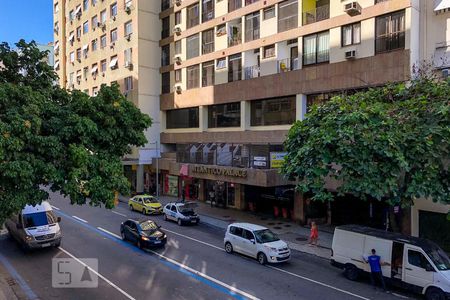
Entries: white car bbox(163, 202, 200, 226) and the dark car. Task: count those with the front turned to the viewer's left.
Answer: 0

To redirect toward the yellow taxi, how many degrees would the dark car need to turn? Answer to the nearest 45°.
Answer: approximately 135° to its left

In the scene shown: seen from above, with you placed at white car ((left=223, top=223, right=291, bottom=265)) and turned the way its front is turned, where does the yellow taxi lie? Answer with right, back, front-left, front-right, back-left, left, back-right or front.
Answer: back

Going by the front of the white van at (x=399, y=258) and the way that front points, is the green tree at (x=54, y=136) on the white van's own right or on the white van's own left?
on the white van's own right

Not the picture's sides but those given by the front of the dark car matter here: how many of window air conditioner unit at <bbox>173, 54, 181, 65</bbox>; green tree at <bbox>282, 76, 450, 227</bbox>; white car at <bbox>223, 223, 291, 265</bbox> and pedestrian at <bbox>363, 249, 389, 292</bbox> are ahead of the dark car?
3

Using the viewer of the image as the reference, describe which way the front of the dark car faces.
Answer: facing the viewer and to the right of the viewer

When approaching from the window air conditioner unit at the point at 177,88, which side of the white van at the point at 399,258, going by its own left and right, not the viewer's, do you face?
back

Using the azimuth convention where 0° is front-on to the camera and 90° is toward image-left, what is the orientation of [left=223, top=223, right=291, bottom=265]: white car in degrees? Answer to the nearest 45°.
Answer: approximately 315°

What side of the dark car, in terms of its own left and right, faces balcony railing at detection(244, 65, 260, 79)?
left

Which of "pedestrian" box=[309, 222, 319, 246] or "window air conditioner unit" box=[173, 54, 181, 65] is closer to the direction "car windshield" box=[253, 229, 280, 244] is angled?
the pedestrian
